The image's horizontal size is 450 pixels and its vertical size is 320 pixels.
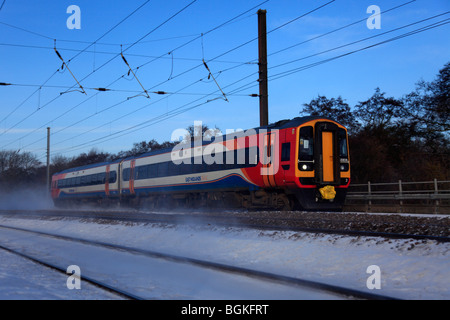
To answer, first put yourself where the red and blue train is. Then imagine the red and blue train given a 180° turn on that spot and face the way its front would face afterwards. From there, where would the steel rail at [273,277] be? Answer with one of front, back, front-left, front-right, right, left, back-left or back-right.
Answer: back-left

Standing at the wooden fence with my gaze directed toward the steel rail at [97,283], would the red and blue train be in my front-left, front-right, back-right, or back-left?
front-right

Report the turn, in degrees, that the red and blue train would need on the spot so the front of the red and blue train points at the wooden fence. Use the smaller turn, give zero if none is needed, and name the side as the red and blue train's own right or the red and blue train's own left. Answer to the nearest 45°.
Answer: approximately 45° to the red and blue train's own left

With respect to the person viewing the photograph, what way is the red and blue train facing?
facing the viewer and to the right of the viewer

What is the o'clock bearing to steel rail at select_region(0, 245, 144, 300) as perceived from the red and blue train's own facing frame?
The steel rail is roughly at 2 o'clock from the red and blue train.
